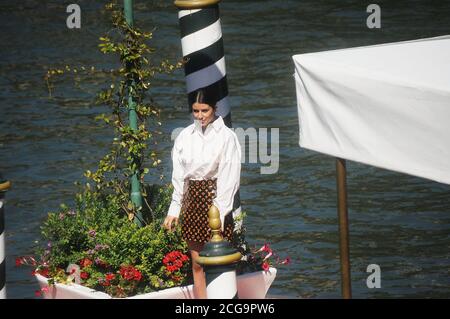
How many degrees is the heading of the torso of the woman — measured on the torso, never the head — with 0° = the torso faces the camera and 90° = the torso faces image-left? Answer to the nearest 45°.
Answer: approximately 0°

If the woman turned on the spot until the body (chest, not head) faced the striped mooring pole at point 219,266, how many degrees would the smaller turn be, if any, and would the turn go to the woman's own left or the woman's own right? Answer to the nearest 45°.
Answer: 0° — they already face it

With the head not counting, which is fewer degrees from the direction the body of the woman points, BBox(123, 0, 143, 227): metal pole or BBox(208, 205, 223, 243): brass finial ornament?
the brass finial ornament

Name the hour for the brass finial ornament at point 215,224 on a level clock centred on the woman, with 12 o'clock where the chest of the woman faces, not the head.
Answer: The brass finial ornament is roughly at 12 o'clock from the woman.

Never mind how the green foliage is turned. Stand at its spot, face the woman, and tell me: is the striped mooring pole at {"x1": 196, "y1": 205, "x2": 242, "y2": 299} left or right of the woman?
right

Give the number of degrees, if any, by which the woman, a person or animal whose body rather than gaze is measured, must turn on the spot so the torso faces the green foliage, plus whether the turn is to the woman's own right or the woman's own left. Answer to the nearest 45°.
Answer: approximately 90° to the woman's own right

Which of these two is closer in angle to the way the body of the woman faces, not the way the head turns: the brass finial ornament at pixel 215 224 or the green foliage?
the brass finial ornament

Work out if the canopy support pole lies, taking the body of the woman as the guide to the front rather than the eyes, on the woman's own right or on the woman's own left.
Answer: on the woman's own left
